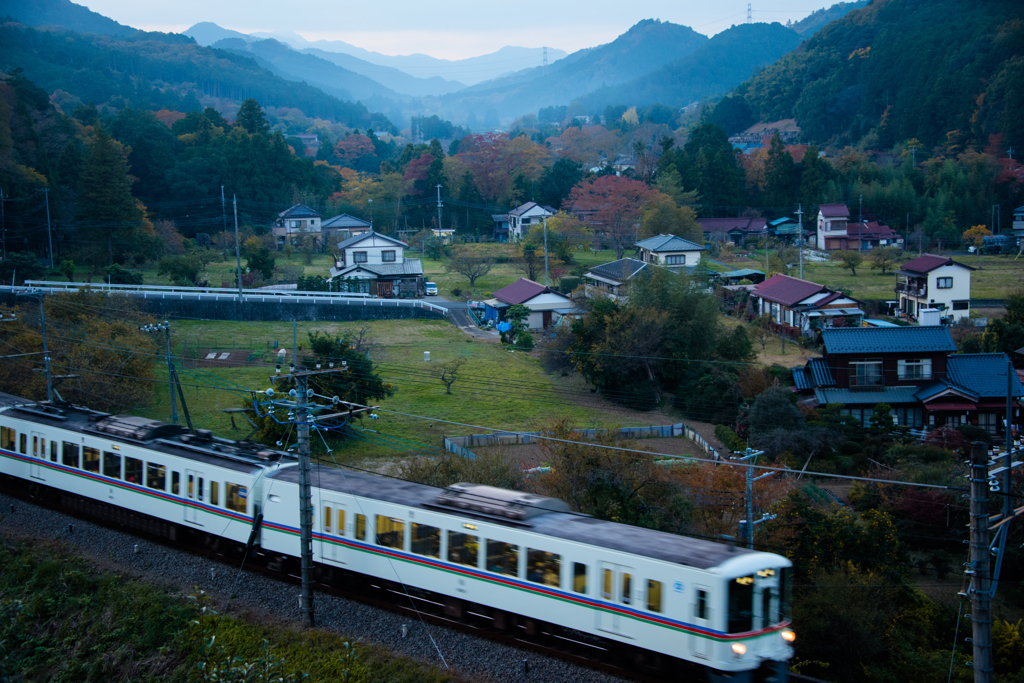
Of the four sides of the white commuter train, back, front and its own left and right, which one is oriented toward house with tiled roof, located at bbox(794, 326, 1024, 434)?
left

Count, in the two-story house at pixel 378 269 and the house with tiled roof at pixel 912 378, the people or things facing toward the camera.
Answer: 2

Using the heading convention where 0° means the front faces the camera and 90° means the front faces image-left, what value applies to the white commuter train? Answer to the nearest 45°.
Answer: approximately 315°

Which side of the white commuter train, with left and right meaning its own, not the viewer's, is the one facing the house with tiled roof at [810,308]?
left

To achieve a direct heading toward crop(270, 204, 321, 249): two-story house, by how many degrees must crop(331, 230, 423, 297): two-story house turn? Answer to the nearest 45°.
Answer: approximately 180°

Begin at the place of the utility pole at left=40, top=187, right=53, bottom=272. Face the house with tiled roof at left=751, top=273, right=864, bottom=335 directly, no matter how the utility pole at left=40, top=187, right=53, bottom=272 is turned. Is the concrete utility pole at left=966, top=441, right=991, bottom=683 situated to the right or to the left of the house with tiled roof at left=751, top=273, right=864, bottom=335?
right

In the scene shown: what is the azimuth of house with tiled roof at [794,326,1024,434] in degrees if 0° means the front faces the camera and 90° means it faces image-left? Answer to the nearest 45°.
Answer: approximately 0°

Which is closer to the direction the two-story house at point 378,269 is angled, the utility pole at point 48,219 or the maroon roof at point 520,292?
the maroon roof

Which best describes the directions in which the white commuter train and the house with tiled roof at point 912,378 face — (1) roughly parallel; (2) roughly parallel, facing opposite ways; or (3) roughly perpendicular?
roughly perpendicular

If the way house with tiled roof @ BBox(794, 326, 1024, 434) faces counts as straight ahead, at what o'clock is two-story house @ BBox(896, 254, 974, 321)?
The two-story house is roughly at 6 o'clock from the house with tiled roof.

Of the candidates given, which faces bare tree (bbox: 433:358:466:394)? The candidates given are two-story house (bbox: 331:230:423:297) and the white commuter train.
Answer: the two-story house
